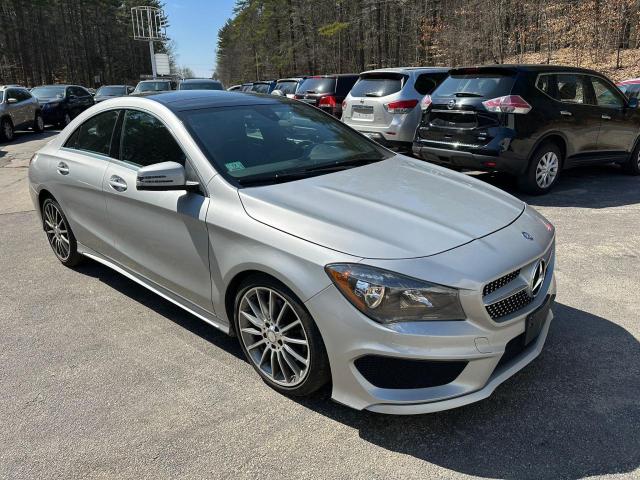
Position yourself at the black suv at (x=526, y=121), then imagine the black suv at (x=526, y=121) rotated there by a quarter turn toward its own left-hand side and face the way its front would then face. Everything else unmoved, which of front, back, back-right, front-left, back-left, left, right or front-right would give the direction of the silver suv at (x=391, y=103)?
front

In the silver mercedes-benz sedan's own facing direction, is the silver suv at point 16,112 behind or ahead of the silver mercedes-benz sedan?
behind

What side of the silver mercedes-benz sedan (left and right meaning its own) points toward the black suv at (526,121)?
left

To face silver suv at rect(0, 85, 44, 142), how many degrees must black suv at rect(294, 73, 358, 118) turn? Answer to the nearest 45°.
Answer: approximately 135° to its left

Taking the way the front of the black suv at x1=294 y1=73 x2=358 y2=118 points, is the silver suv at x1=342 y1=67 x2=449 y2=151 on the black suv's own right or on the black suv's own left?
on the black suv's own right

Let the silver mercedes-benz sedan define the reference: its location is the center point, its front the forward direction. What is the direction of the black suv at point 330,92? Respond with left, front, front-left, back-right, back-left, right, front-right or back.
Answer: back-left

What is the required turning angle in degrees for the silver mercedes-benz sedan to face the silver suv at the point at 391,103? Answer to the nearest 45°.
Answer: approximately 135° to its left

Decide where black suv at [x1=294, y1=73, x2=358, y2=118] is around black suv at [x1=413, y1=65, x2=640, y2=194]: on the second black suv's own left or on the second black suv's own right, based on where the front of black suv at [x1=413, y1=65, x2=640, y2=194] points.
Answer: on the second black suv's own left

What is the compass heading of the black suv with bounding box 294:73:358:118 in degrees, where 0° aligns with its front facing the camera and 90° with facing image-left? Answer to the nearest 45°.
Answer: approximately 225°

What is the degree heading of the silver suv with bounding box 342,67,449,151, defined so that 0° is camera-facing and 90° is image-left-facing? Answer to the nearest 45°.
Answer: approximately 225°
